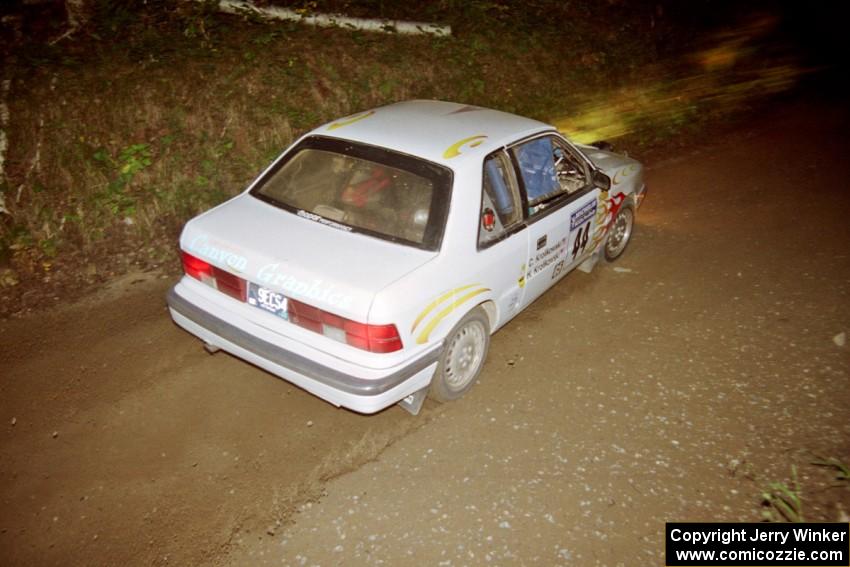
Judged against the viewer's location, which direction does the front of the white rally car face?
facing away from the viewer and to the right of the viewer
